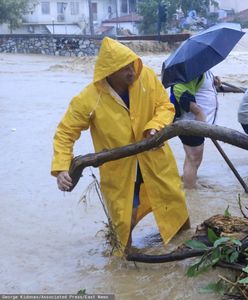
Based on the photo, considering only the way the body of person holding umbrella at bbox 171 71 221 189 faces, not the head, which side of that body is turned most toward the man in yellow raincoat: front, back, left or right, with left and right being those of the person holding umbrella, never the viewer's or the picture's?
right

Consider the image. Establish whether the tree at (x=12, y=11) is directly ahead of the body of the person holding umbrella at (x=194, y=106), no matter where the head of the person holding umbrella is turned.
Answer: no

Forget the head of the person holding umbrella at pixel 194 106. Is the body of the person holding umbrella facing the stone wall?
no

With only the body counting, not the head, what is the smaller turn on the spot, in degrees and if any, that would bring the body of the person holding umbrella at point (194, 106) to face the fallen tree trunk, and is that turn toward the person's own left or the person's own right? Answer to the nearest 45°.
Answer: approximately 90° to the person's own right

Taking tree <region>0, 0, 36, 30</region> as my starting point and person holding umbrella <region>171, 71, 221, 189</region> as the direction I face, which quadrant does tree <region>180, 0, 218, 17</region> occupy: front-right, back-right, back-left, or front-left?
front-left

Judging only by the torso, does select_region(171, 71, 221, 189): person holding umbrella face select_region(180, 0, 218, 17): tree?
no
